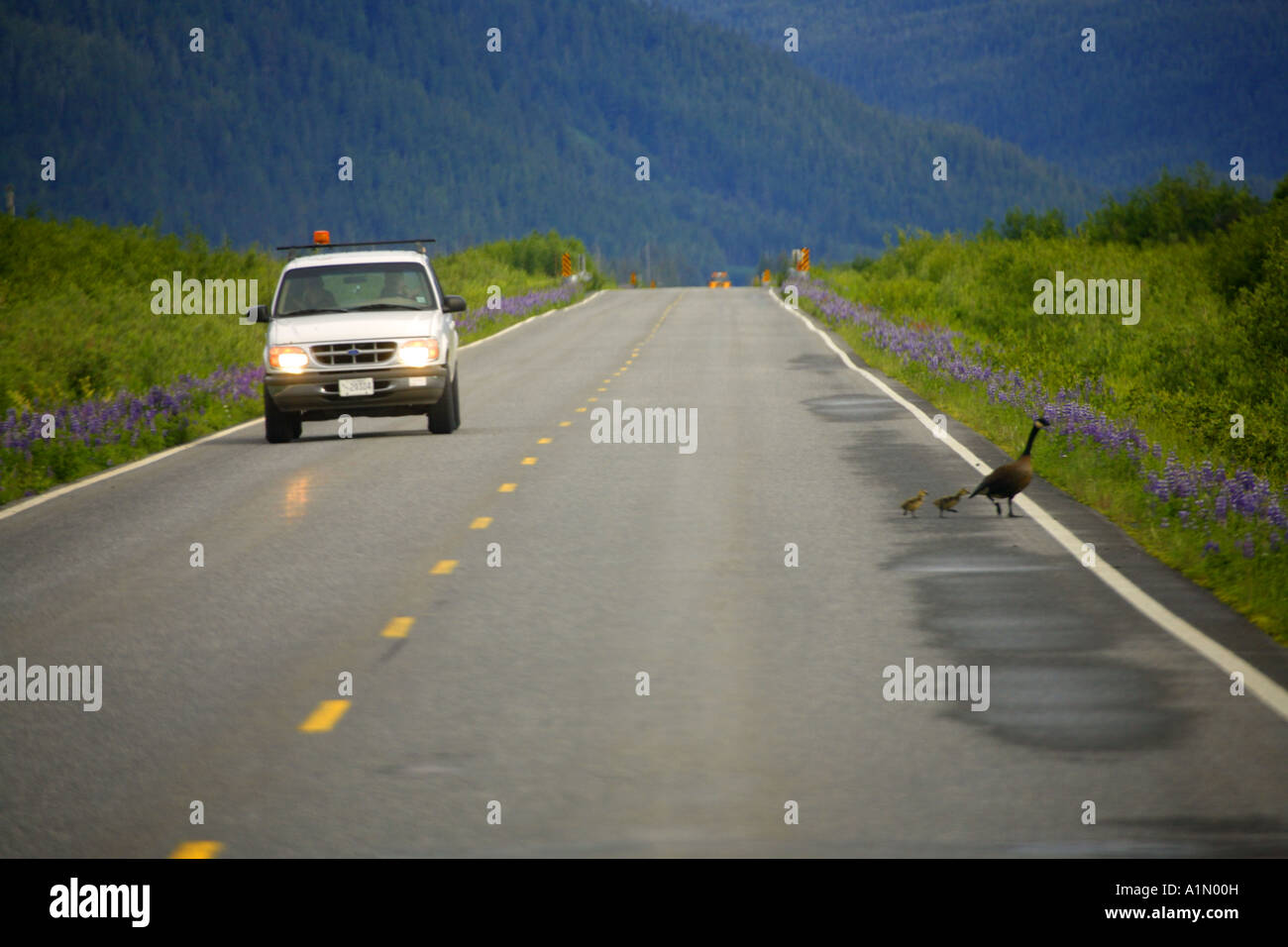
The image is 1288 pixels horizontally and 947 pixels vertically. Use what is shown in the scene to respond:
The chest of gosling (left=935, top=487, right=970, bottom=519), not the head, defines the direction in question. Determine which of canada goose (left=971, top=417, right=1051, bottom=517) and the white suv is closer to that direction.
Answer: the canada goose

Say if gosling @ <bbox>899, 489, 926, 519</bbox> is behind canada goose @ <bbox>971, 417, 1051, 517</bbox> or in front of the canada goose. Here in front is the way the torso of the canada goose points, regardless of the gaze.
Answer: behind

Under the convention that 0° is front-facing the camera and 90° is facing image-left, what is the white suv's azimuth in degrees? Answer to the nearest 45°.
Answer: approximately 0°

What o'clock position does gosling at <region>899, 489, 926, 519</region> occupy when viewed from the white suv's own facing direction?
The gosling is roughly at 11 o'clock from the white suv.

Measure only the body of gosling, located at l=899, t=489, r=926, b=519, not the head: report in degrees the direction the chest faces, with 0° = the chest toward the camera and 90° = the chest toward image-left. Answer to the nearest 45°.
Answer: approximately 270°

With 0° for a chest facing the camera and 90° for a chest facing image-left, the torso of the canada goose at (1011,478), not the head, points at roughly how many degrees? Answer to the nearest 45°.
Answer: approximately 270°

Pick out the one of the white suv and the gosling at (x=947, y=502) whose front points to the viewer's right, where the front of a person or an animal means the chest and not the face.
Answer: the gosling

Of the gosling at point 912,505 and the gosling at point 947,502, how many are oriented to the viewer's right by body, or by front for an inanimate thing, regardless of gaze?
2

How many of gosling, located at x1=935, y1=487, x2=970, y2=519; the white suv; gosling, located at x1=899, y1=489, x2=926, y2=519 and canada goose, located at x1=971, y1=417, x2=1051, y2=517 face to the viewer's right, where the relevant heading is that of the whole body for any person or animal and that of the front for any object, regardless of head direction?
3

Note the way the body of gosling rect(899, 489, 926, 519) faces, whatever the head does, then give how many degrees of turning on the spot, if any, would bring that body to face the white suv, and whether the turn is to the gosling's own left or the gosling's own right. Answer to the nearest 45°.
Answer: approximately 135° to the gosling's own left

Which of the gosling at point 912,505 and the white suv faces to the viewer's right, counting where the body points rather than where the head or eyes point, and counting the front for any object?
the gosling

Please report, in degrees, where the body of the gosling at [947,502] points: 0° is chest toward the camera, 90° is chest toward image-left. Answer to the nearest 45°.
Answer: approximately 270°

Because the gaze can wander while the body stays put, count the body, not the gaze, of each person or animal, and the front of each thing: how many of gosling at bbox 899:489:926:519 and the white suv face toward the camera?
1

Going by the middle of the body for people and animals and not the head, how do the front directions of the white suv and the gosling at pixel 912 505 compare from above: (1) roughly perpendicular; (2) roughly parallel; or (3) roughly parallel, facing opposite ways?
roughly perpendicular
